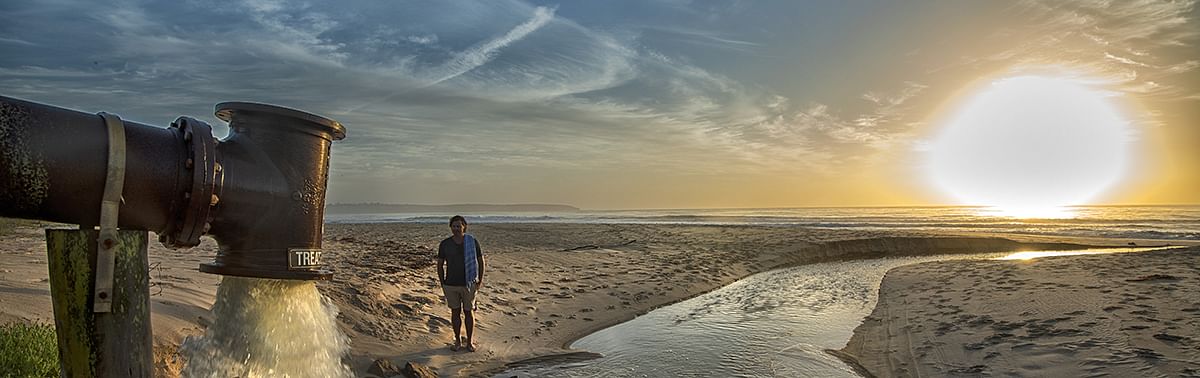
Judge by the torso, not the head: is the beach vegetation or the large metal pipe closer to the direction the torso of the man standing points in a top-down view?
the large metal pipe

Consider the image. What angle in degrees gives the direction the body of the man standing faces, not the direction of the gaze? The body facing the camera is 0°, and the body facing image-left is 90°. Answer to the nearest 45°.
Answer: approximately 0°

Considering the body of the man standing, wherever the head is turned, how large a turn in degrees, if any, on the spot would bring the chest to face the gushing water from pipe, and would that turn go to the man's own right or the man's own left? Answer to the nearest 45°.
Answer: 0° — they already face it

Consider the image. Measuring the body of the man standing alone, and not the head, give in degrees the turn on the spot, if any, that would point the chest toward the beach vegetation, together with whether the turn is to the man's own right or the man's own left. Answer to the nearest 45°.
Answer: approximately 45° to the man's own right
